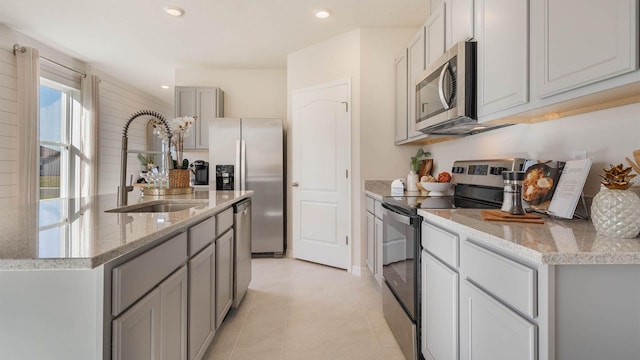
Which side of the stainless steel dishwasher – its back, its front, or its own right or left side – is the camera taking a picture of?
right

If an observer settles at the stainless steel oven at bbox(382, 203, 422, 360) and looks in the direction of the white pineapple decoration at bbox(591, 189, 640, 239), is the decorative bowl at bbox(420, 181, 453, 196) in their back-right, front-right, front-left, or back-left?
back-left

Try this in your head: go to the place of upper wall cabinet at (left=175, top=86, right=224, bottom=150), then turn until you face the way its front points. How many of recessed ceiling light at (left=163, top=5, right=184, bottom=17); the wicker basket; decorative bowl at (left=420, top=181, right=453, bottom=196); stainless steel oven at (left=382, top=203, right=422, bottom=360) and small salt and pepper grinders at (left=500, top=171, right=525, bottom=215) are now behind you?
0

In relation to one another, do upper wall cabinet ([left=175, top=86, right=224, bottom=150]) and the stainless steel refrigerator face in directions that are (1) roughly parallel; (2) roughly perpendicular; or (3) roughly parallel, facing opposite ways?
roughly parallel

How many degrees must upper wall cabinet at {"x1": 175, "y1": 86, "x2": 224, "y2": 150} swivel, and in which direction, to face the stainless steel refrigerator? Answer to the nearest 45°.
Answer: approximately 45° to its left

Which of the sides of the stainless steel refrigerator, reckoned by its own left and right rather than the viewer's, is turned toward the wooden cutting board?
front

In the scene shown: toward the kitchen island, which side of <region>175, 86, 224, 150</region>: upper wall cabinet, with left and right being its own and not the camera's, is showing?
front

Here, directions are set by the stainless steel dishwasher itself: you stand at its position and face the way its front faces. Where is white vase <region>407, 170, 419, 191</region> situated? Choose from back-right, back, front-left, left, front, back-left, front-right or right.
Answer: front

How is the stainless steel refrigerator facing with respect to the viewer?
toward the camera

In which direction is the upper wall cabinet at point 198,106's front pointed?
toward the camera

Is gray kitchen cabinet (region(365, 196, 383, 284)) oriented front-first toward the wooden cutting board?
no

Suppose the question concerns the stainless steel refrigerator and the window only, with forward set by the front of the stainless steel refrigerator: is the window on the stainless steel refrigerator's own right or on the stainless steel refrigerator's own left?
on the stainless steel refrigerator's own right

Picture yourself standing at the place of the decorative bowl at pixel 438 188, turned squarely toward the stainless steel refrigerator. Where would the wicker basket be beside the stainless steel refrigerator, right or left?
left

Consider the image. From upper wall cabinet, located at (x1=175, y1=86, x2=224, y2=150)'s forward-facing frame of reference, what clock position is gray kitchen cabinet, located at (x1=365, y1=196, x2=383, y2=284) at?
The gray kitchen cabinet is roughly at 11 o'clock from the upper wall cabinet.

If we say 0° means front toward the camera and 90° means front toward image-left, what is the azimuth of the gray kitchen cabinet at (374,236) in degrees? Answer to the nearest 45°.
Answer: approximately 90°

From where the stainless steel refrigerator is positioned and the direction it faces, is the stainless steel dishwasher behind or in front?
in front

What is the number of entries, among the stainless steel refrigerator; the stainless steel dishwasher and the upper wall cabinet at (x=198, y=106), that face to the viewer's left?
0

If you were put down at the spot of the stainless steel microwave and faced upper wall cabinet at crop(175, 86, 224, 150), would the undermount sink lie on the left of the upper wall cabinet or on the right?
left
